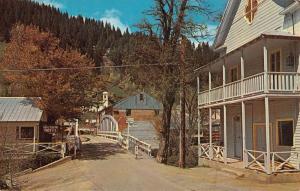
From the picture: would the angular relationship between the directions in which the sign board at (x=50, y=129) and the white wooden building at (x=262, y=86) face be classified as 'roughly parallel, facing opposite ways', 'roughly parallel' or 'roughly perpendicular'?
roughly perpendicular

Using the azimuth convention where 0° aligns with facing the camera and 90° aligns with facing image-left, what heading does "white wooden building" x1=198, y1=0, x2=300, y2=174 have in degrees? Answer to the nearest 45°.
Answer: approximately 45°

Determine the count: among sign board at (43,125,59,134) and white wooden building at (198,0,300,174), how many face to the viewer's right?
0

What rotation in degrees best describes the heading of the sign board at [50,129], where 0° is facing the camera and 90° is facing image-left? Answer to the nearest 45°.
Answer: approximately 0°
